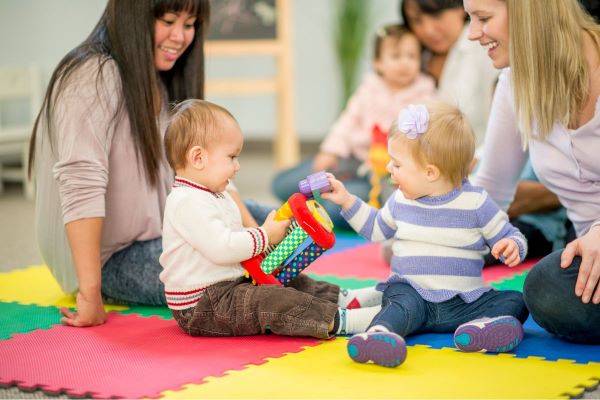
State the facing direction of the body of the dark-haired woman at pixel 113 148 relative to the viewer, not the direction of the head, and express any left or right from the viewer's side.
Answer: facing to the right of the viewer

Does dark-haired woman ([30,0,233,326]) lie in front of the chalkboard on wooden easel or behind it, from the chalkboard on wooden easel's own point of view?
in front

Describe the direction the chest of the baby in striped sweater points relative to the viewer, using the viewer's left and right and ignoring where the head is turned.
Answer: facing the viewer and to the left of the viewer

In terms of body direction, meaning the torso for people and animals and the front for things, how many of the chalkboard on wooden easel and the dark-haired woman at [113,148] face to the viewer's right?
1

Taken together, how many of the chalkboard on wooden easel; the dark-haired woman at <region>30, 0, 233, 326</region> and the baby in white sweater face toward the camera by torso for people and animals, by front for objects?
1

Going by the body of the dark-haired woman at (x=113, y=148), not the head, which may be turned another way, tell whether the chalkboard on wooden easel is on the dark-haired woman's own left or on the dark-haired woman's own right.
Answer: on the dark-haired woman's own left

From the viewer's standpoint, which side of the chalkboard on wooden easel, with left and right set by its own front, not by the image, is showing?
front

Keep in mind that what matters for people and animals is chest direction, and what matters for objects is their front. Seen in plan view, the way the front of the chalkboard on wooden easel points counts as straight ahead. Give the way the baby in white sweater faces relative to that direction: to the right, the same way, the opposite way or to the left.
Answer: to the left

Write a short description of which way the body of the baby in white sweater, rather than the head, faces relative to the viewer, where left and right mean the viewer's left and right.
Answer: facing to the right of the viewer

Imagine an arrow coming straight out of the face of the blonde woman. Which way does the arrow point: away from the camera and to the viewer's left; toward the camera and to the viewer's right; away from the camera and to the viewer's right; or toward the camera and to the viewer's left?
toward the camera and to the viewer's left

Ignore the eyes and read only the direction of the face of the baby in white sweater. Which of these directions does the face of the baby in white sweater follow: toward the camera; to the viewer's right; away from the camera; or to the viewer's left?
to the viewer's right

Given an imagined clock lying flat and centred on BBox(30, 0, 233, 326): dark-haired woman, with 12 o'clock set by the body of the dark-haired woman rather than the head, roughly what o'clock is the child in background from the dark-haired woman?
The child in background is roughly at 10 o'clock from the dark-haired woman.

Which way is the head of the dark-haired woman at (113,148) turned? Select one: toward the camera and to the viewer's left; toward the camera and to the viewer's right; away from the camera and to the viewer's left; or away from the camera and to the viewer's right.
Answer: toward the camera and to the viewer's right

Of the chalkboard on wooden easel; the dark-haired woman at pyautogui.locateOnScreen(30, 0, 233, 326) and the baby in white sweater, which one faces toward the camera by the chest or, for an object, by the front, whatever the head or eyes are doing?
the chalkboard on wooden easel
